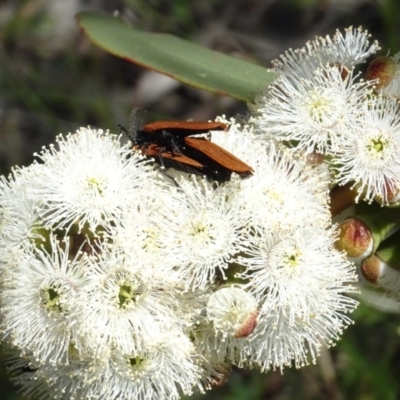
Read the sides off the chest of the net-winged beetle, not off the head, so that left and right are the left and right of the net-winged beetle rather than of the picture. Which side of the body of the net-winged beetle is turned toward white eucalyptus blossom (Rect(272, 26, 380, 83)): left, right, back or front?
back

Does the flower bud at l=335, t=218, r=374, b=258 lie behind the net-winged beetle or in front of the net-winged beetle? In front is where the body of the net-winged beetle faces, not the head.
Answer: behind

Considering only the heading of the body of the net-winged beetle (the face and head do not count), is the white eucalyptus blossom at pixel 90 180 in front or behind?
in front

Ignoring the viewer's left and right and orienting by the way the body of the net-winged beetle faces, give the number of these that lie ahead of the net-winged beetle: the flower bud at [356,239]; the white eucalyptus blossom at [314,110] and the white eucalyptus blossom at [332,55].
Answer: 0

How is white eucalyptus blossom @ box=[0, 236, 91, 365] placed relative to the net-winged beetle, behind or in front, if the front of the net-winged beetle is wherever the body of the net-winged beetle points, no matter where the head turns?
in front

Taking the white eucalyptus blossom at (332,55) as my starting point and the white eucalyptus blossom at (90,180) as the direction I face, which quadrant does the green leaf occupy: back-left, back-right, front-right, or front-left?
front-right

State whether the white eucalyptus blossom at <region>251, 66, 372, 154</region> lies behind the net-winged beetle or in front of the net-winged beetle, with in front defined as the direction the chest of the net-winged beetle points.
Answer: behind

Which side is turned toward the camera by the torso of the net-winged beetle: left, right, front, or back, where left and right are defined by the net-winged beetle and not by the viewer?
left

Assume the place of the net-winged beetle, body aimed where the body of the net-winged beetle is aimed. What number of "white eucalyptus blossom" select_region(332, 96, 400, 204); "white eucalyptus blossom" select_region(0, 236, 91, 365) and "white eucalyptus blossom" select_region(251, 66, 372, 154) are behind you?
2

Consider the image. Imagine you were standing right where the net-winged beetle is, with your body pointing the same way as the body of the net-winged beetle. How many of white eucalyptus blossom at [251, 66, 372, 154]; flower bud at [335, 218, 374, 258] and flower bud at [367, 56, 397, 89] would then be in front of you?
0

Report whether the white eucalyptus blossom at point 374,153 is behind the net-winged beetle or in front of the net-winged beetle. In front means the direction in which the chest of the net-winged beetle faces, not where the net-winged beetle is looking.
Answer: behind

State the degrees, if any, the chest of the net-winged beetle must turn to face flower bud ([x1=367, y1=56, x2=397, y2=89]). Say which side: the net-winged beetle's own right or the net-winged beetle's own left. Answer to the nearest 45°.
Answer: approximately 180°
